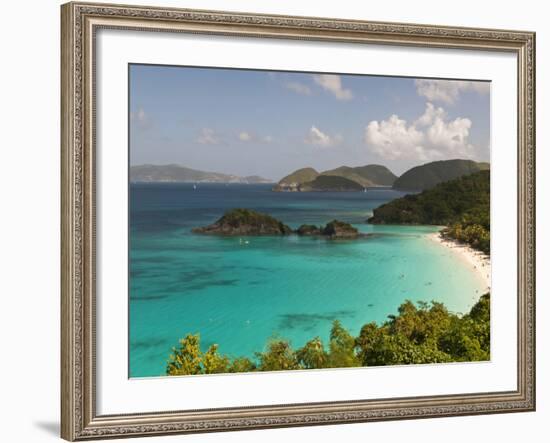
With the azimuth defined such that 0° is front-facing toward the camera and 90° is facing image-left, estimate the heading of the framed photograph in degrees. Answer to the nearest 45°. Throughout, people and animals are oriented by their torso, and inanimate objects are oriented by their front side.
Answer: approximately 315°
